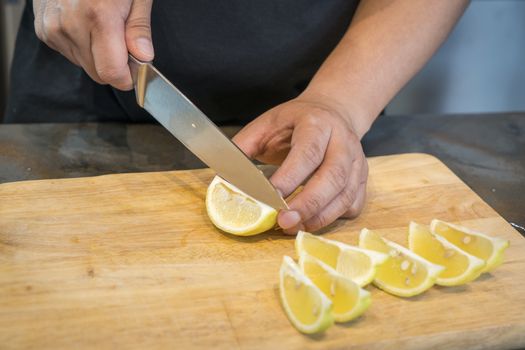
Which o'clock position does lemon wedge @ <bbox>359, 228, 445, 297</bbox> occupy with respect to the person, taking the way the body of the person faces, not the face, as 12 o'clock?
The lemon wedge is roughly at 11 o'clock from the person.

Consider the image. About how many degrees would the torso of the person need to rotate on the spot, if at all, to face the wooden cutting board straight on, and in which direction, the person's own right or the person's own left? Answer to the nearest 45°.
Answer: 0° — they already face it

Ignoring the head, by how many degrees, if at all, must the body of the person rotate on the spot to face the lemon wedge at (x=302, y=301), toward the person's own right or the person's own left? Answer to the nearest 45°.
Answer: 0° — they already face it

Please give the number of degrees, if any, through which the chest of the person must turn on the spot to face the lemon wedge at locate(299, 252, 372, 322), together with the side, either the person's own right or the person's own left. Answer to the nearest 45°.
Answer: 0° — they already face it

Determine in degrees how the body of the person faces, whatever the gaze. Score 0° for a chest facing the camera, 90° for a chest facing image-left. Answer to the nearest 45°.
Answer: approximately 0°
